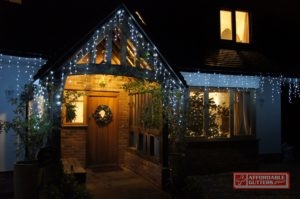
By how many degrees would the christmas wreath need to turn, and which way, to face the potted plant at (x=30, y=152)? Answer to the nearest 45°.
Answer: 0° — it already faces it

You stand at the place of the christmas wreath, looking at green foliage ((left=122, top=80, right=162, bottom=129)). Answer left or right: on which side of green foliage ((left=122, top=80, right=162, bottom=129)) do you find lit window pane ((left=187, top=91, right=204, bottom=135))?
left

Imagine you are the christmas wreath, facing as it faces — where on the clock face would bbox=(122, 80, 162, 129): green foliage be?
The green foliage is roughly at 11 o'clock from the christmas wreath.

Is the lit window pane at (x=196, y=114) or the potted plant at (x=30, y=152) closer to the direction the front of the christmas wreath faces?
the potted plant

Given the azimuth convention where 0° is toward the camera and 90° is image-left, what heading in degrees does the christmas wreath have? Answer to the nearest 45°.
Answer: approximately 0°

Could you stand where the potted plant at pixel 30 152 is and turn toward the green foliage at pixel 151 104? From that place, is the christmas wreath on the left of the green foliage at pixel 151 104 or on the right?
left

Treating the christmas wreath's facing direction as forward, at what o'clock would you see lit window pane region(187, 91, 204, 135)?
The lit window pane is roughly at 10 o'clock from the christmas wreath.

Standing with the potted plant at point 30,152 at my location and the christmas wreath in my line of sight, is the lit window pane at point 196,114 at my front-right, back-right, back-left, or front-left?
front-right
